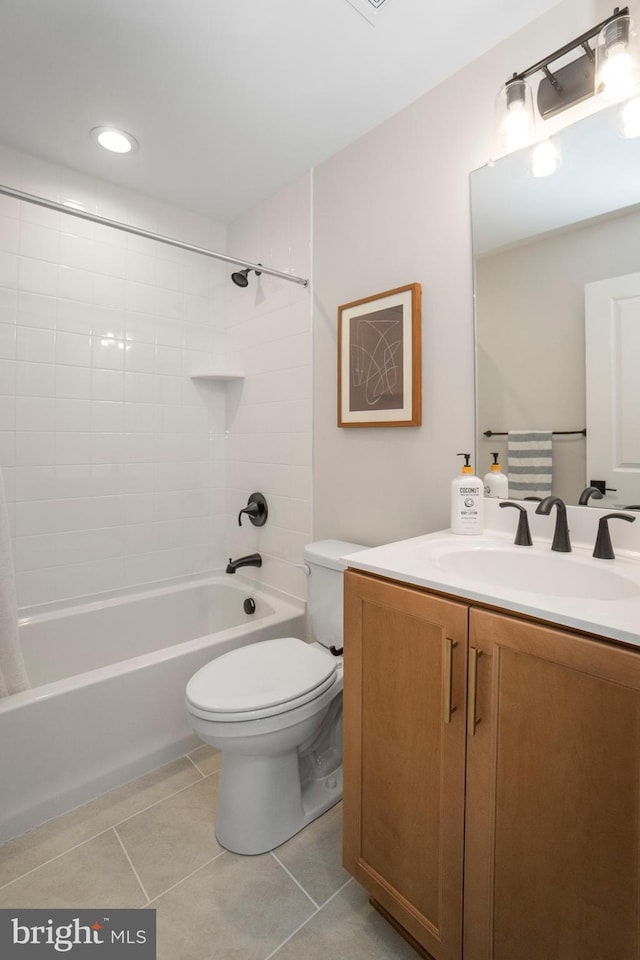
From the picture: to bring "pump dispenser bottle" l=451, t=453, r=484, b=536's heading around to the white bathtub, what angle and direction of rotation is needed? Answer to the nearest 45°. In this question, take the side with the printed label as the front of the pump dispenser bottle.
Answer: approximately 90° to its right

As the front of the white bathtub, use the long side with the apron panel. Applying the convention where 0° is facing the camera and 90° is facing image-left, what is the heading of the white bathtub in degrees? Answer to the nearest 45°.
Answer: approximately 315°

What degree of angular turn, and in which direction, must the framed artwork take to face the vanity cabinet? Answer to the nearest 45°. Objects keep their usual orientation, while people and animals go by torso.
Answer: approximately 45° to its left

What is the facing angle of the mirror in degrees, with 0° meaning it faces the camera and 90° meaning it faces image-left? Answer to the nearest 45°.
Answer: approximately 45°

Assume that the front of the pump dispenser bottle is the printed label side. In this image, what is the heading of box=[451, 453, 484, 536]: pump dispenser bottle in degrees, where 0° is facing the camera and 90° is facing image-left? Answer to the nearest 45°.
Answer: approximately 0°

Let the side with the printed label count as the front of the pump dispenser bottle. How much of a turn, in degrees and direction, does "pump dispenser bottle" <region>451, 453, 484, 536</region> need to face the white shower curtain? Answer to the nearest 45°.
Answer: approximately 90° to its right
